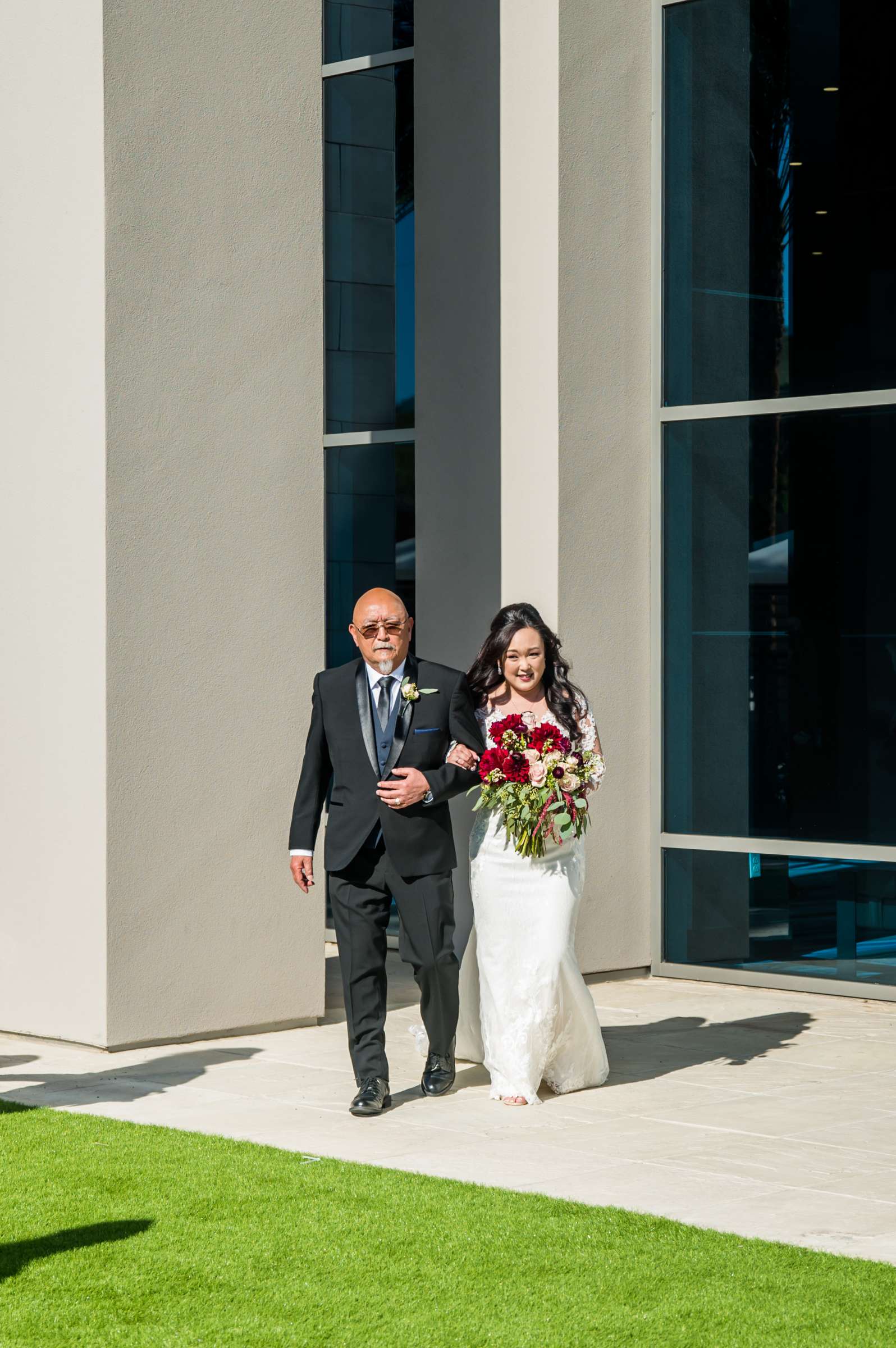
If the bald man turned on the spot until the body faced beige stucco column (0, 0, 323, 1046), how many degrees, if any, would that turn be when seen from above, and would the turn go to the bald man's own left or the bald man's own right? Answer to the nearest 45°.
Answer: approximately 135° to the bald man's own right

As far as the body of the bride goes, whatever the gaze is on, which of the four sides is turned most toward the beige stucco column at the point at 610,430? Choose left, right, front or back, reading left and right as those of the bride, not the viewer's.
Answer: back

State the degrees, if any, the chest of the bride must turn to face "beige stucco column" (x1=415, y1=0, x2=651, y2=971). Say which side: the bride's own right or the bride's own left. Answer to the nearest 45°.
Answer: approximately 180°

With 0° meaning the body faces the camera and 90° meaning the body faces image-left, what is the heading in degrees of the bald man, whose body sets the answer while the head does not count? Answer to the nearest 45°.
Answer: approximately 0°

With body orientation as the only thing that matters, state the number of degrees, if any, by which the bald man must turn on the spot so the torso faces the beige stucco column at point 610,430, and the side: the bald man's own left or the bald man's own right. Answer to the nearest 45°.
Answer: approximately 180°

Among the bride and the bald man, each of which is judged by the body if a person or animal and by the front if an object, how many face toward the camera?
2
